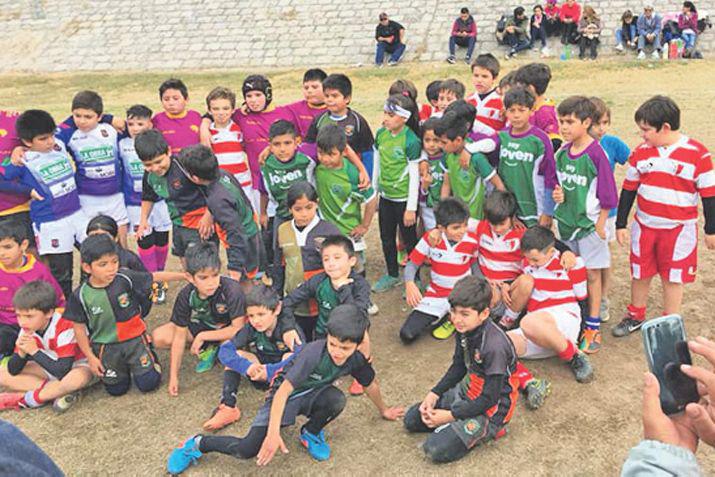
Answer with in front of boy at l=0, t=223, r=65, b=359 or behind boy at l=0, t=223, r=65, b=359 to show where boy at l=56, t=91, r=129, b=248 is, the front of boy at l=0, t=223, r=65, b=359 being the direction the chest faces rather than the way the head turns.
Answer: behind

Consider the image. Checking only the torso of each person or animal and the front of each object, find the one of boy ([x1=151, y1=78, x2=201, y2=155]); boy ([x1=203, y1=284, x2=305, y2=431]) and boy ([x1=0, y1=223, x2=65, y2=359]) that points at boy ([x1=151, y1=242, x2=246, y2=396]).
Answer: boy ([x1=151, y1=78, x2=201, y2=155])

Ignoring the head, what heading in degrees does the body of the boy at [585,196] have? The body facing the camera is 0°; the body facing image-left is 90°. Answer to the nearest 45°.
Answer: approximately 45°

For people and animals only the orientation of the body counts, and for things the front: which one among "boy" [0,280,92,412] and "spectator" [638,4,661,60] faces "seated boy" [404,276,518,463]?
the spectator

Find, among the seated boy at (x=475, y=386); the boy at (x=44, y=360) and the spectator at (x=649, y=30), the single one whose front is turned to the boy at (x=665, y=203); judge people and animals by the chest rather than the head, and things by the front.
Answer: the spectator

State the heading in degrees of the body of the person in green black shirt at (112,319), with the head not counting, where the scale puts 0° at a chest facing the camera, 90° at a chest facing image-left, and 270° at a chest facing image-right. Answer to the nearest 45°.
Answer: approximately 0°

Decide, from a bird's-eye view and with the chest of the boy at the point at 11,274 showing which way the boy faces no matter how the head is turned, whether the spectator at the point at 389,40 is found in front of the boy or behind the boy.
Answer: behind

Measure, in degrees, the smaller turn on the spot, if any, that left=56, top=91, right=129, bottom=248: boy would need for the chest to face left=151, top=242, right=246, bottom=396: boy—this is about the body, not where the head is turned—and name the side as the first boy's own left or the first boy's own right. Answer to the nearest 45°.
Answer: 0° — they already face them
